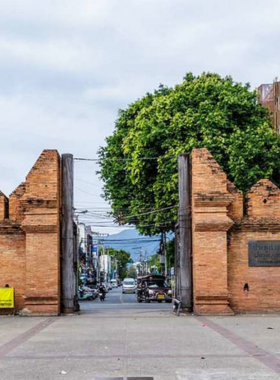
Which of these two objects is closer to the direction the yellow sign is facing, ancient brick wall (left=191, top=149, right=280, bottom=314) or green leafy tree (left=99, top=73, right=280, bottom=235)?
the ancient brick wall

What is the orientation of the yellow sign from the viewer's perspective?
toward the camera

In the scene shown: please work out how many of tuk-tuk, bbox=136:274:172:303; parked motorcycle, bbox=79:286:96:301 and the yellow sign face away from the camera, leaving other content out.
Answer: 0

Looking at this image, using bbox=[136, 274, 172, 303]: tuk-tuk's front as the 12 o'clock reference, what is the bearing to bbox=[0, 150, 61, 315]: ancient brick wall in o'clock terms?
The ancient brick wall is roughly at 2 o'clock from the tuk-tuk.

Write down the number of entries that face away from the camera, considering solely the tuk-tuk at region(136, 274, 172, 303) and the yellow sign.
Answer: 0

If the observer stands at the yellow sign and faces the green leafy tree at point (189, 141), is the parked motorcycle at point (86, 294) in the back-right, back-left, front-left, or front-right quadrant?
front-left

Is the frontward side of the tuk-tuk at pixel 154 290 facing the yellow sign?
no

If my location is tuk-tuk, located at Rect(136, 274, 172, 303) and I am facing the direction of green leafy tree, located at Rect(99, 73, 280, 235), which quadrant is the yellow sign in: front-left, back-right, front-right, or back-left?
front-right

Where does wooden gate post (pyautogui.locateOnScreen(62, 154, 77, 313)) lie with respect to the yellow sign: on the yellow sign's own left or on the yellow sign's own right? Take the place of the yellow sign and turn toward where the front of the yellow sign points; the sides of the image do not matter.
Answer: on the yellow sign's own left

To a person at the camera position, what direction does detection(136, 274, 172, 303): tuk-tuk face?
facing the viewer and to the right of the viewer
